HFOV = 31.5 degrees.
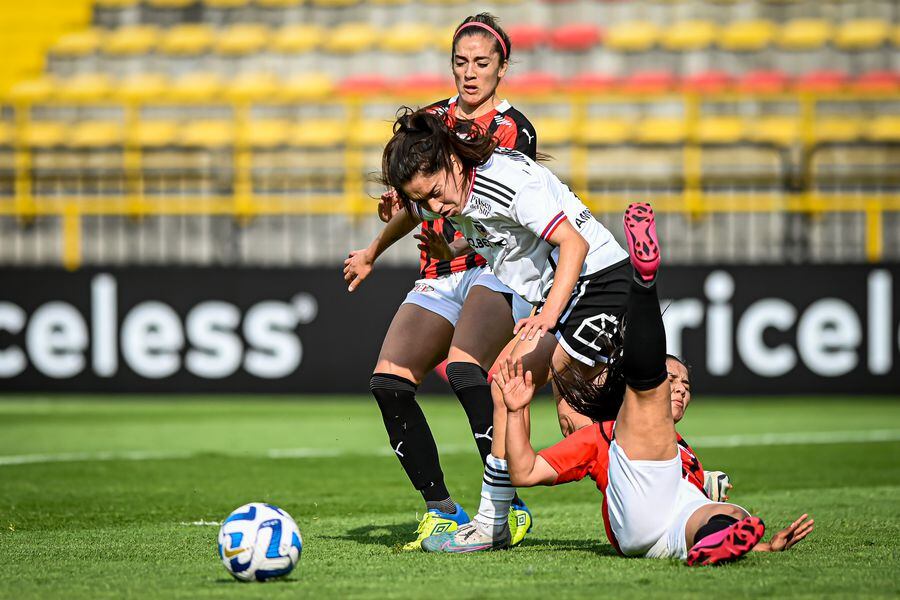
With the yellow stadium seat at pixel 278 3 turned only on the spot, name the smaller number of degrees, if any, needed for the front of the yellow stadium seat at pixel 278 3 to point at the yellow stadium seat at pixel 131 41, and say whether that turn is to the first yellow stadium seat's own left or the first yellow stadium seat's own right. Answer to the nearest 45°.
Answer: approximately 90° to the first yellow stadium seat's own right

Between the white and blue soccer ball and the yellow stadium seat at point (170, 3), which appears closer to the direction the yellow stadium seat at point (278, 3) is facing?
the white and blue soccer ball

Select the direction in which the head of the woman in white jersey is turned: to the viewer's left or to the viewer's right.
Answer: to the viewer's left

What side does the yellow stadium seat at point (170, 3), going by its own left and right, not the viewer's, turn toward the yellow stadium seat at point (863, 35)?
left

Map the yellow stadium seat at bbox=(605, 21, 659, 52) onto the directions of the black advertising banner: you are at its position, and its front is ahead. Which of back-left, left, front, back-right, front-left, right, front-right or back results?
back-left

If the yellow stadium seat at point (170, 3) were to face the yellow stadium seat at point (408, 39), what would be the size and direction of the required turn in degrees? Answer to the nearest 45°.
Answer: approximately 45° to its left

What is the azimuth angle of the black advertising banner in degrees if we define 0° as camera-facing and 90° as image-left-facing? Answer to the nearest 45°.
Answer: approximately 0°
